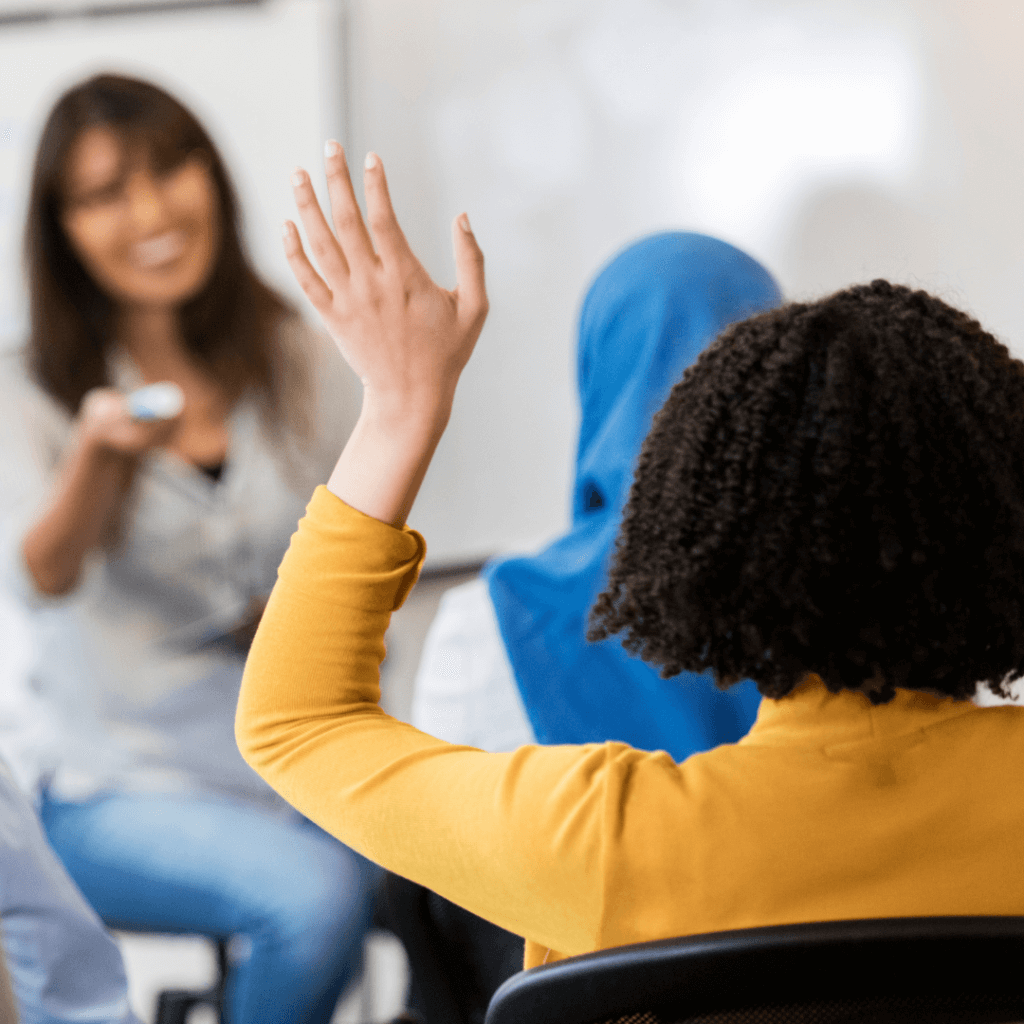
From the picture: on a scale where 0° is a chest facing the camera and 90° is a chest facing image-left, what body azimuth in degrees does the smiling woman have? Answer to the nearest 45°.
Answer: approximately 315°

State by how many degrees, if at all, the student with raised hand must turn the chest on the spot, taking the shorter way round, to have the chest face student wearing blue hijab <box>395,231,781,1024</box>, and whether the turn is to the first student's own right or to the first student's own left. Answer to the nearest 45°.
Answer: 0° — they already face them

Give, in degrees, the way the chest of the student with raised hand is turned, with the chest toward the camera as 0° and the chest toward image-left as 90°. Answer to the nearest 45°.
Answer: approximately 180°

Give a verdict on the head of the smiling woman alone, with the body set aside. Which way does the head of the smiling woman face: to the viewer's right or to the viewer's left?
to the viewer's right

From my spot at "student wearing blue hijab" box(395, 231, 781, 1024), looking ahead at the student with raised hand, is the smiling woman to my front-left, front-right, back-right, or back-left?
back-right

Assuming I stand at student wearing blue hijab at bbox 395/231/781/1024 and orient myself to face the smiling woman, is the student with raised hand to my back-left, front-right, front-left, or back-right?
back-left

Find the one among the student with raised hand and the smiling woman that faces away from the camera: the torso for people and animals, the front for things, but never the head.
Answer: the student with raised hand
